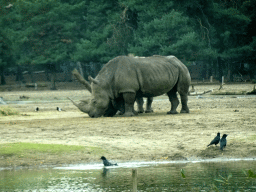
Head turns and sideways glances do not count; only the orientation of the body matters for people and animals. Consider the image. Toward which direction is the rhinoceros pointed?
to the viewer's left
